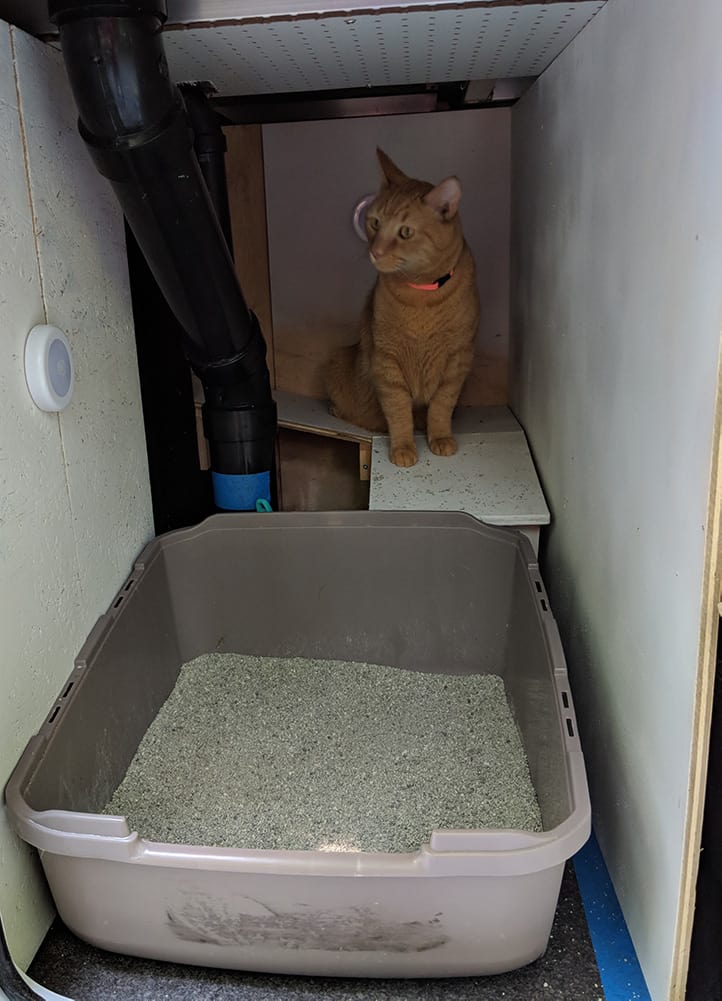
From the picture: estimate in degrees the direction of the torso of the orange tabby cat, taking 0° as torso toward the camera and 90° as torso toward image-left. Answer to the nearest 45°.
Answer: approximately 315°

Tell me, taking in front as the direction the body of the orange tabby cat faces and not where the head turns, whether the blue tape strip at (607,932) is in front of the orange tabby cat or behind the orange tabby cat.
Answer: in front

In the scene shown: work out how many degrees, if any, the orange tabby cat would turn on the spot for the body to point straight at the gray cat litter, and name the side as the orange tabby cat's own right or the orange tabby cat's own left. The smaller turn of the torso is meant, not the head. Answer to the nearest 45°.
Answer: approximately 45° to the orange tabby cat's own right

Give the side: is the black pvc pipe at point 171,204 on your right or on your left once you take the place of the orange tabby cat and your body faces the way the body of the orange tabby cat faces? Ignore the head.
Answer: on your right

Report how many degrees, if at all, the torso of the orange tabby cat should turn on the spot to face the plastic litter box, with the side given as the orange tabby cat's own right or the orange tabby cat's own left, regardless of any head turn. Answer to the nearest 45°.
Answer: approximately 45° to the orange tabby cat's own right
